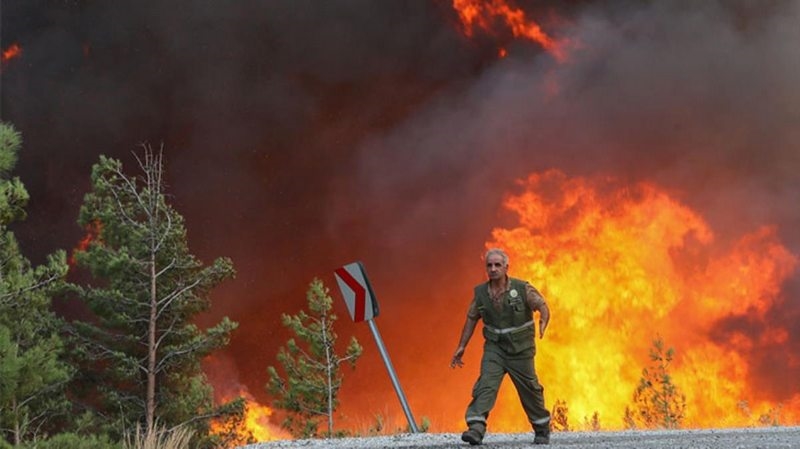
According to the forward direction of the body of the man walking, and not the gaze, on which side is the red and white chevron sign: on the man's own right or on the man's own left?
on the man's own right

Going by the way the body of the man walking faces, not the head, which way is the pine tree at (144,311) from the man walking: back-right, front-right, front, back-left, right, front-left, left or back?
right

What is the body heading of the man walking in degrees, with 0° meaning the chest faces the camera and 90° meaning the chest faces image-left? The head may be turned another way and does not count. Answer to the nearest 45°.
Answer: approximately 45°

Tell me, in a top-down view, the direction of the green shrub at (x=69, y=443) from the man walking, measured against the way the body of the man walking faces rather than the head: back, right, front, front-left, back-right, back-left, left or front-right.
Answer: right
